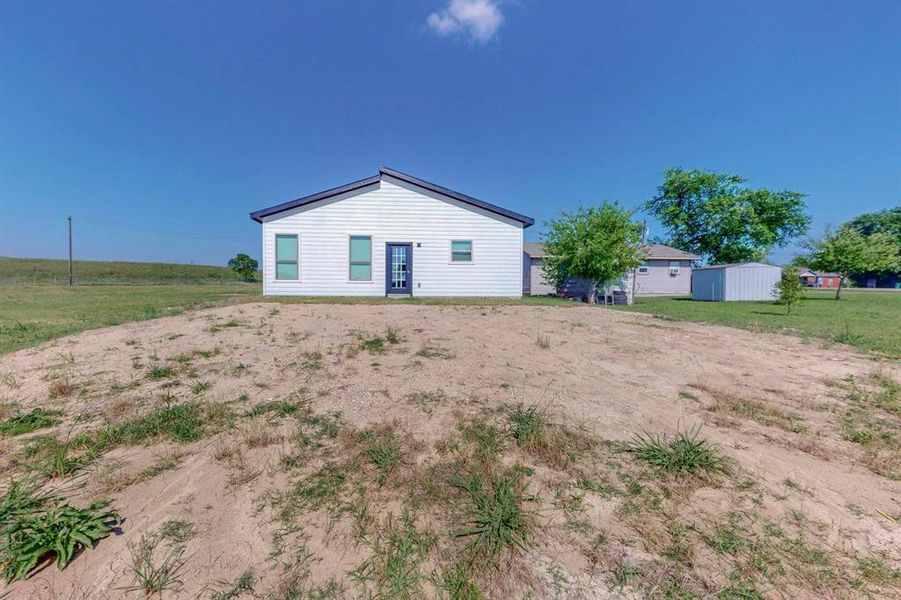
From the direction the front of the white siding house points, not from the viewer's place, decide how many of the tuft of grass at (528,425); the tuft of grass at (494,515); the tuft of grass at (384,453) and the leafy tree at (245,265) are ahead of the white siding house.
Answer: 3

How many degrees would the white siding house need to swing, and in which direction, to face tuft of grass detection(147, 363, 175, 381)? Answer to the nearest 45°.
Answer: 0° — it already faces it

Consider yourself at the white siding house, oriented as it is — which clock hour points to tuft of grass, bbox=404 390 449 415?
The tuft of grass is roughly at 12 o'clock from the white siding house.

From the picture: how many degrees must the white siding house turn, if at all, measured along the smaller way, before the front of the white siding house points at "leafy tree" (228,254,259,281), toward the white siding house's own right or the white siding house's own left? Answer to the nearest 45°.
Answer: approximately 135° to the white siding house's own right

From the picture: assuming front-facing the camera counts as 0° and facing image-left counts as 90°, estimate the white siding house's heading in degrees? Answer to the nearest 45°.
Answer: approximately 0°

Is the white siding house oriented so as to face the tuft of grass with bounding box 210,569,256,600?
yes

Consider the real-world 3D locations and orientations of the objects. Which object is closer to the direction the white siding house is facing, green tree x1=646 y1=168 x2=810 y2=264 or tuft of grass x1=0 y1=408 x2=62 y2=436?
the tuft of grass

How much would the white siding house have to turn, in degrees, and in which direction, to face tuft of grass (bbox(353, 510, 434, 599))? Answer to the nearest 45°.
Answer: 0° — it already faces it

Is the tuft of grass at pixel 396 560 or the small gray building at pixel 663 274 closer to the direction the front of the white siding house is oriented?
the tuft of grass

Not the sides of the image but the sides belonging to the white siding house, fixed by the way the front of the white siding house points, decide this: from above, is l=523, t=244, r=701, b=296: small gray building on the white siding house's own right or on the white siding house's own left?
on the white siding house's own left

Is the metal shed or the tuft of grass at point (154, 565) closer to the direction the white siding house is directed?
the tuft of grass
